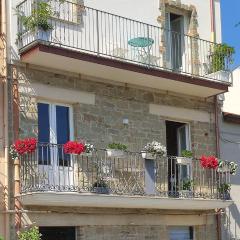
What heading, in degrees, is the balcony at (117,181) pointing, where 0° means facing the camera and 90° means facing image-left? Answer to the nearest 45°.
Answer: approximately 0°

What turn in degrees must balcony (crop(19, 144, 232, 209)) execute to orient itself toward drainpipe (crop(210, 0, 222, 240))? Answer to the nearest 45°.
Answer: approximately 135° to its left

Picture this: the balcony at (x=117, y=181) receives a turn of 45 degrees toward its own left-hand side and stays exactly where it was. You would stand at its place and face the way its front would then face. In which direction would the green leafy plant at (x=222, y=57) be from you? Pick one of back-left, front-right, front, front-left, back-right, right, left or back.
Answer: left

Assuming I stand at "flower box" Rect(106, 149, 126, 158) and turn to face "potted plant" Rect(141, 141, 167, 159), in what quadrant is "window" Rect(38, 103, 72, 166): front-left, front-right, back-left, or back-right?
back-left

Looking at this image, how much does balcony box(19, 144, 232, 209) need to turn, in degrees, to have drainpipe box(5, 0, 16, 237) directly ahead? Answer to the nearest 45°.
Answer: approximately 45° to its right
